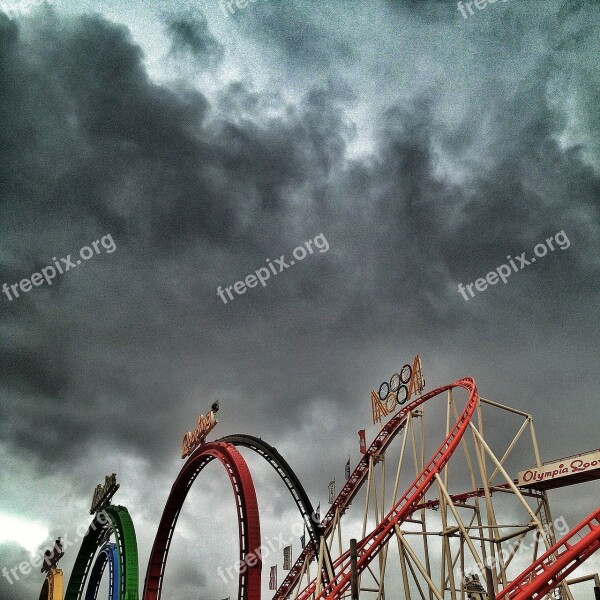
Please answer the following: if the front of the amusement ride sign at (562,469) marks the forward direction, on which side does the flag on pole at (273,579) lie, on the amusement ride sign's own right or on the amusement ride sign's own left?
on the amusement ride sign's own right

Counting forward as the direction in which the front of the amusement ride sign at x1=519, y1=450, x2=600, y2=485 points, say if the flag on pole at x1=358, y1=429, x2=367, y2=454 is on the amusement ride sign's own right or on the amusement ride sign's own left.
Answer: on the amusement ride sign's own right

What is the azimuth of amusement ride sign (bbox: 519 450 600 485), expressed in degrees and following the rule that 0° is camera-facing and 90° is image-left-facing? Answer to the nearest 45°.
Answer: approximately 45°

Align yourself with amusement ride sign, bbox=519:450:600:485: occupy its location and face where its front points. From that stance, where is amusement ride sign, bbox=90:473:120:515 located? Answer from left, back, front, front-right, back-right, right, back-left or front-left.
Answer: front-right
